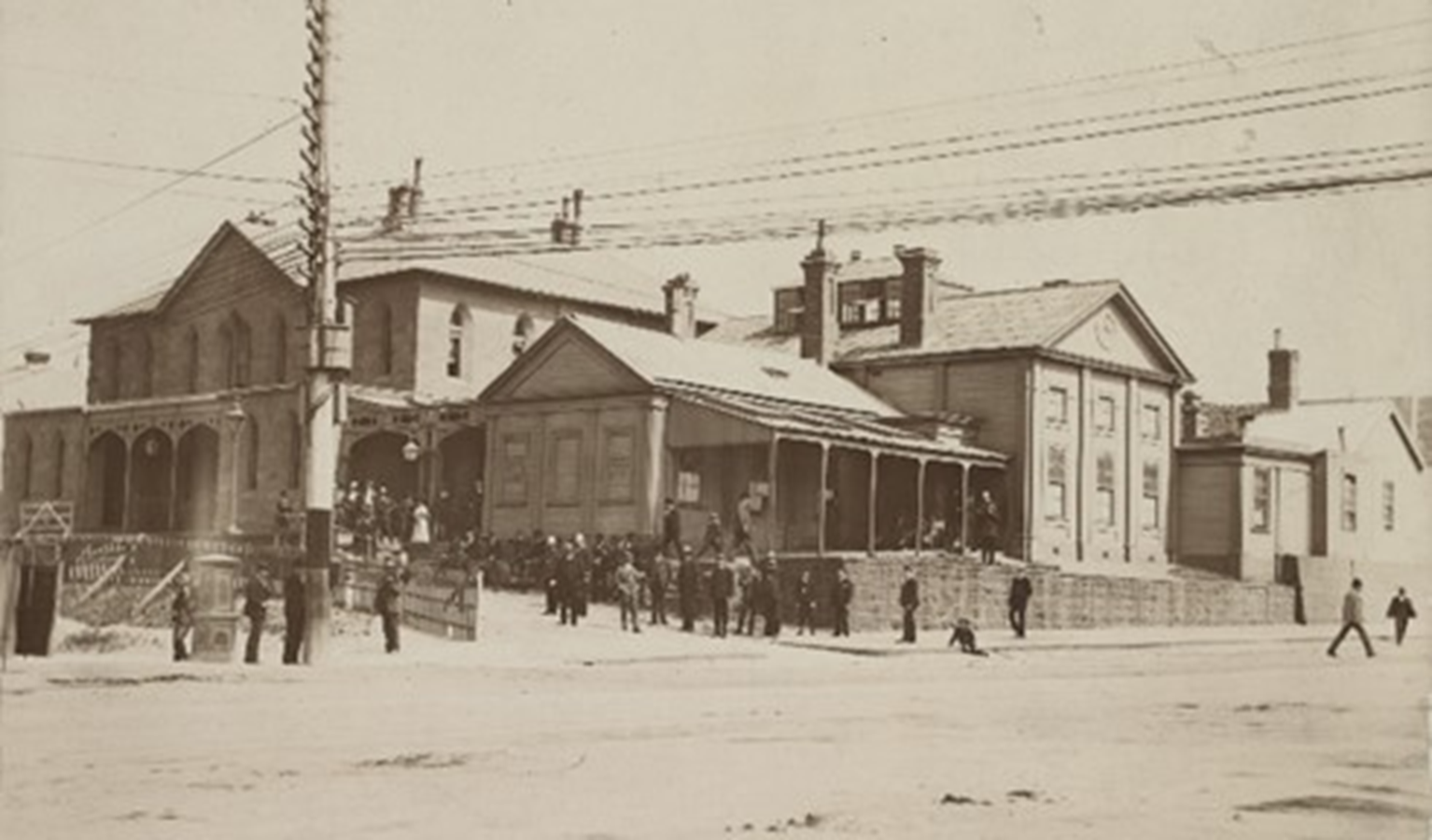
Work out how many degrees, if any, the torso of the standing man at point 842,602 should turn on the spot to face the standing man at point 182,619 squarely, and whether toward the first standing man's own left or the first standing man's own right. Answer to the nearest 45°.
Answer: approximately 45° to the first standing man's own right

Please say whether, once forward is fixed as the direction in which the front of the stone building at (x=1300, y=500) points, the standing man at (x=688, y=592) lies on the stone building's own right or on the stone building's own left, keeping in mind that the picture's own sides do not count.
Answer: on the stone building's own right

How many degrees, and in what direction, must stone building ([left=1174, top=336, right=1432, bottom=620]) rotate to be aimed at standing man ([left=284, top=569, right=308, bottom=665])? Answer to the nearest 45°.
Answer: approximately 90° to its right

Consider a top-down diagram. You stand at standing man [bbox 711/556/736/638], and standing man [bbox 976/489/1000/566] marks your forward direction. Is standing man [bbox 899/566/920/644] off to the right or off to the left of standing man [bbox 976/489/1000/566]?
right

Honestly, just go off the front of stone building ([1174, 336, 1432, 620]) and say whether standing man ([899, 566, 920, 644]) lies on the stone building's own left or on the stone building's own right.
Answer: on the stone building's own right

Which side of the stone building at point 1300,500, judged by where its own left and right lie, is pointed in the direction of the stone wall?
right

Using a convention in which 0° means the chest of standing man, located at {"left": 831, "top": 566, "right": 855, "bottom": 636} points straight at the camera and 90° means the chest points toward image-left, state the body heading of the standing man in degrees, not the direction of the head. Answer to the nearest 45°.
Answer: approximately 0°

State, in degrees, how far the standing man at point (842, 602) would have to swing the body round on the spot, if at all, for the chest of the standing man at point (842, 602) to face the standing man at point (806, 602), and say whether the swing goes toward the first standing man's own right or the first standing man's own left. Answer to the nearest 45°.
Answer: approximately 135° to the first standing man's own right

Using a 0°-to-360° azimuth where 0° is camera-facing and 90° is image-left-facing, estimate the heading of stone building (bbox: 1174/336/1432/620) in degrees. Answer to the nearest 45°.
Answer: approximately 315°
